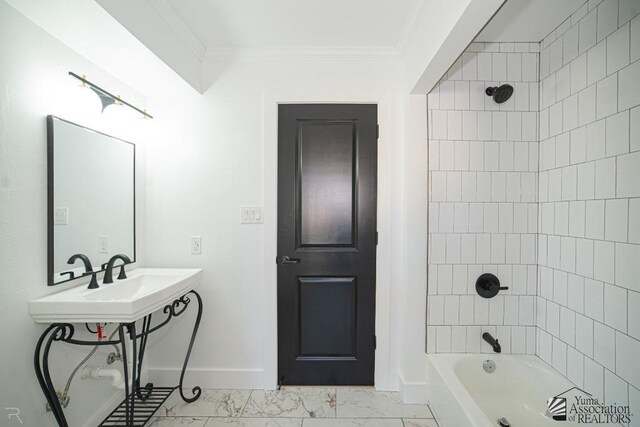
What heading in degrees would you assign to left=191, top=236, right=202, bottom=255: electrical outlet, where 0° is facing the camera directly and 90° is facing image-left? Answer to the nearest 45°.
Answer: approximately 0°

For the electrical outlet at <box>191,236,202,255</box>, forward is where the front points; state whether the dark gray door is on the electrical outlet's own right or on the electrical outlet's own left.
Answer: on the electrical outlet's own left

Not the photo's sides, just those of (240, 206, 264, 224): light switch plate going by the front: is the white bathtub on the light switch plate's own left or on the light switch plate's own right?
on the light switch plate's own left

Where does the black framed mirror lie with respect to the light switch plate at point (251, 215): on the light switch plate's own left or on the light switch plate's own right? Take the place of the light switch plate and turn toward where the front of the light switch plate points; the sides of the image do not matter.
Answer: on the light switch plate's own right

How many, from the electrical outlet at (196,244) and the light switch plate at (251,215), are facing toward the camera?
2

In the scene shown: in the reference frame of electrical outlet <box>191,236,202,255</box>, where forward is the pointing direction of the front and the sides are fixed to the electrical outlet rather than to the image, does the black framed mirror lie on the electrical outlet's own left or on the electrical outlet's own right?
on the electrical outlet's own right

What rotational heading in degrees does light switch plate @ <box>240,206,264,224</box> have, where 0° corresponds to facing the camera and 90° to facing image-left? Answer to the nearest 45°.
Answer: approximately 0°
